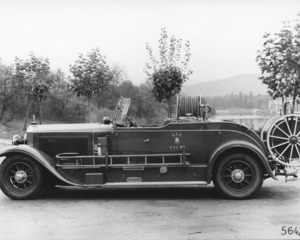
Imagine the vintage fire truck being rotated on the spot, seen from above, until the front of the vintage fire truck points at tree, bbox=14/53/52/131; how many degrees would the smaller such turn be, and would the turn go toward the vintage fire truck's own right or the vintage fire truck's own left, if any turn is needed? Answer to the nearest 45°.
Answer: approximately 90° to the vintage fire truck's own right

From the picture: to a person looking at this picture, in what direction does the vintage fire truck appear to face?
facing to the left of the viewer

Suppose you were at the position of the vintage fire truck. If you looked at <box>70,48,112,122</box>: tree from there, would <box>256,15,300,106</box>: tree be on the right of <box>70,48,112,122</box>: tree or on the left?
right

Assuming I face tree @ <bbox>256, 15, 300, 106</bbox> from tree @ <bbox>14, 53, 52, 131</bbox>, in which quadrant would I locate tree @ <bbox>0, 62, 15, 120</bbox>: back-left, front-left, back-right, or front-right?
back-left

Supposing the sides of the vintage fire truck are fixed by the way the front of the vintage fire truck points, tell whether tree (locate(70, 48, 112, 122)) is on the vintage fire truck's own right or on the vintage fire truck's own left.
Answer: on the vintage fire truck's own right

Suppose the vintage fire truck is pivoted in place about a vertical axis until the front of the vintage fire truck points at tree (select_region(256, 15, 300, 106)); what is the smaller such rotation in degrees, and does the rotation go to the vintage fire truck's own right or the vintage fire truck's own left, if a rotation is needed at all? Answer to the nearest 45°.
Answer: approximately 135° to the vintage fire truck's own right

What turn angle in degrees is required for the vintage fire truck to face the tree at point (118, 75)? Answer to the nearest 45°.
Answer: approximately 90° to its right

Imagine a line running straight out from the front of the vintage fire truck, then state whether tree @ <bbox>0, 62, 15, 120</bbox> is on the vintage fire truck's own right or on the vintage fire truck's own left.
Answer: on the vintage fire truck's own right
